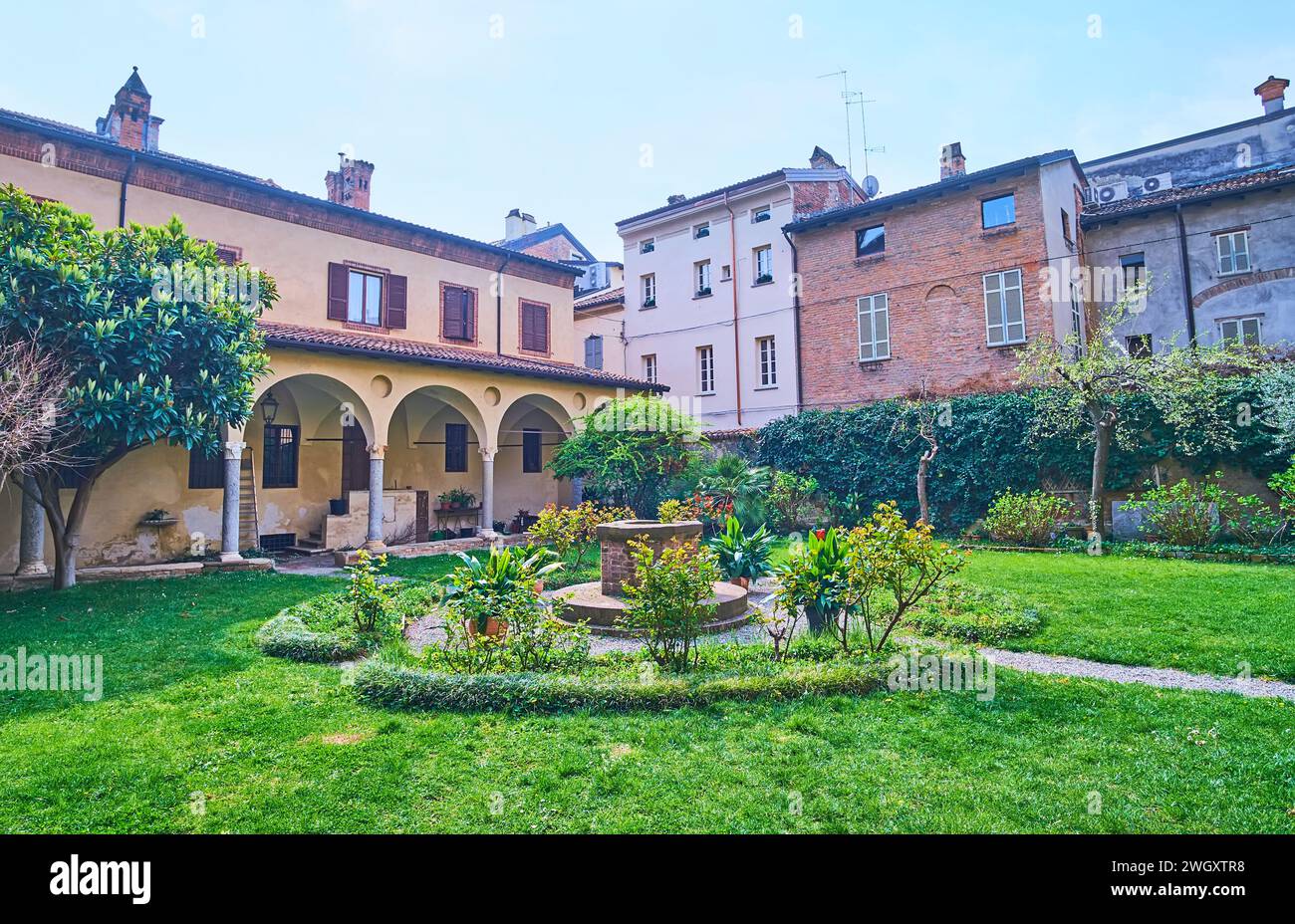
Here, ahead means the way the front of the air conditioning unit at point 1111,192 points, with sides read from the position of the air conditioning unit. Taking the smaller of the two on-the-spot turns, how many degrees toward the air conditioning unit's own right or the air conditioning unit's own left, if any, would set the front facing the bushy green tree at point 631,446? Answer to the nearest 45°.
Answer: approximately 45° to the air conditioning unit's own right

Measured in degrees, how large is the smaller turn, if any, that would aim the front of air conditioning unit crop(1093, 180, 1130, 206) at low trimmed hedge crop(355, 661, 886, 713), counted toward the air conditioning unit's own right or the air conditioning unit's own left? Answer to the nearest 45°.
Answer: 0° — it already faces it

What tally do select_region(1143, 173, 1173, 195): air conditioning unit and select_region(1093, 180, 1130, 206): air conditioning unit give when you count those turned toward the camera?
2

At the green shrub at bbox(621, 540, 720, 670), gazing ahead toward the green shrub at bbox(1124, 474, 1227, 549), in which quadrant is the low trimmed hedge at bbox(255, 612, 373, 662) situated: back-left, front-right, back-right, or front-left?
back-left

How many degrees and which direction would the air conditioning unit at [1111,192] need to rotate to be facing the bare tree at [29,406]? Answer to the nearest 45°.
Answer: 0° — it already faces it

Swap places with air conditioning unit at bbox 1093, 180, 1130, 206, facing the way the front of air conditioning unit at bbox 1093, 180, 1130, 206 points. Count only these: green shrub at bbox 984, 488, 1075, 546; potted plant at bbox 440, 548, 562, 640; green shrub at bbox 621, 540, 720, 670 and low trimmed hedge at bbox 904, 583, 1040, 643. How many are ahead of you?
4

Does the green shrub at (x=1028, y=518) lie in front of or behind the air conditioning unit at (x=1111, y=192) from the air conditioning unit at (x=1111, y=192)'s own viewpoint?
in front

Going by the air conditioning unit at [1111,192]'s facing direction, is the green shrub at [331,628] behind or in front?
in front

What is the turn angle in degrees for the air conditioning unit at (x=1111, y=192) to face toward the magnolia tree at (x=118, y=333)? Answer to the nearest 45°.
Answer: approximately 45° to its right

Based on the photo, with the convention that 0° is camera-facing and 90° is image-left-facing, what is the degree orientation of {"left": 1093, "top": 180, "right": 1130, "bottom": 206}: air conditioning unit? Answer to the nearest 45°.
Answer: approximately 0°

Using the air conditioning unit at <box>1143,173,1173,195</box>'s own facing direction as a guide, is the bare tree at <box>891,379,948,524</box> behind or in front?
in front
